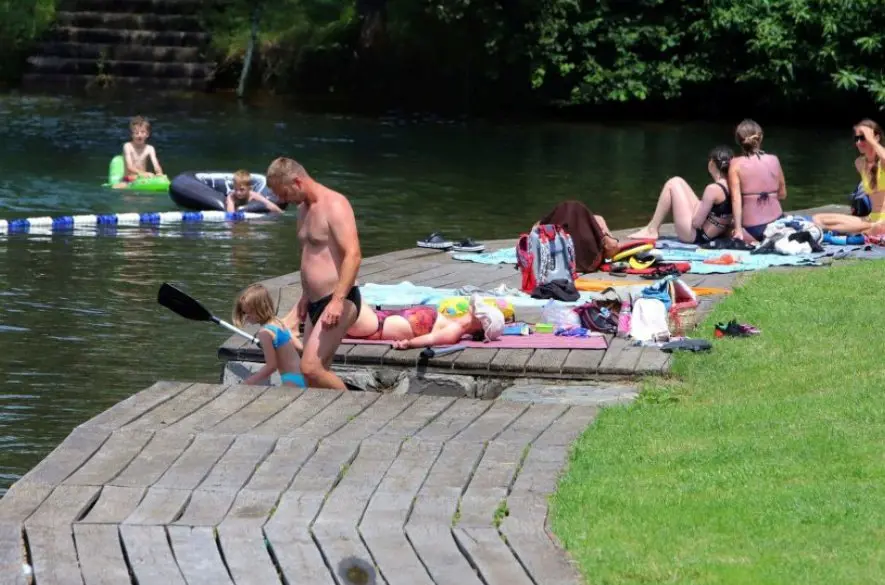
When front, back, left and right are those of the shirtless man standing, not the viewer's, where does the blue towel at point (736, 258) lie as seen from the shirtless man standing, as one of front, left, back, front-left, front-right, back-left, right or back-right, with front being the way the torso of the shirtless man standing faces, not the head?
back

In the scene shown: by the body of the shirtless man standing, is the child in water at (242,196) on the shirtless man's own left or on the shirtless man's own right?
on the shirtless man's own right

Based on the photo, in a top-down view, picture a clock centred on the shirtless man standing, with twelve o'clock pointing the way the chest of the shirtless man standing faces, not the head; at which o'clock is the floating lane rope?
The floating lane rope is roughly at 4 o'clock from the shirtless man standing.

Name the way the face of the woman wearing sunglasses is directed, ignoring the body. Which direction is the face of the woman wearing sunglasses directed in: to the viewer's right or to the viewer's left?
to the viewer's left

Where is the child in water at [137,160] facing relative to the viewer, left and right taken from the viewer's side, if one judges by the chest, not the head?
facing the viewer

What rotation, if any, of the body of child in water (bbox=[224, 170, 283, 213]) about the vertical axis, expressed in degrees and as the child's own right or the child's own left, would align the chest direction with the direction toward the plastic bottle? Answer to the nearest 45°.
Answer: approximately 45° to the child's own left

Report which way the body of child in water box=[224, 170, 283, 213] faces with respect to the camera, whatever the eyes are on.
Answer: toward the camera

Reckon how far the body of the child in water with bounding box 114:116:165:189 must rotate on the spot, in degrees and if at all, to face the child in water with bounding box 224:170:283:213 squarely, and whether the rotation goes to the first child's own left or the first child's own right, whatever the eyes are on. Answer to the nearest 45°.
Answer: approximately 45° to the first child's own left
